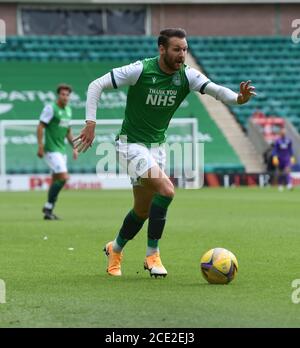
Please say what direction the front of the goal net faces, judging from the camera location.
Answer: facing the viewer

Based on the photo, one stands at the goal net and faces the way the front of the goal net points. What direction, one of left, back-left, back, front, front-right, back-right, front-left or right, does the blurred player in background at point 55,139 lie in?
front

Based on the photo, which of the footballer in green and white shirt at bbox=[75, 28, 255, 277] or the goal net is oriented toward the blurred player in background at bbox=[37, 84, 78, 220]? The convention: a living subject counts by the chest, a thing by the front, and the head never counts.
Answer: the goal net

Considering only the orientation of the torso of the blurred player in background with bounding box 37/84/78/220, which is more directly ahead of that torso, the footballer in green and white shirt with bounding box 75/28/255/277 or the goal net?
the footballer in green and white shirt

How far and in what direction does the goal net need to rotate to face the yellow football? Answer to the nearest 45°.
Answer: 0° — it already faces it

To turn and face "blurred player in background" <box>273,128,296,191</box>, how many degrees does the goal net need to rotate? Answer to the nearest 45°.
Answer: approximately 90° to its left

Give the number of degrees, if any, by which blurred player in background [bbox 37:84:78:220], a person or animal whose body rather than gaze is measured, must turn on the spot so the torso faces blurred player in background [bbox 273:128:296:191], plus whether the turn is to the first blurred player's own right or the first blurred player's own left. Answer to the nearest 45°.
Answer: approximately 90° to the first blurred player's own left

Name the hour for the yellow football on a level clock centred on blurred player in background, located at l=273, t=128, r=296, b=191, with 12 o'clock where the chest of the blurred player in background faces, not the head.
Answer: The yellow football is roughly at 12 o'clock from the blurred player in background.

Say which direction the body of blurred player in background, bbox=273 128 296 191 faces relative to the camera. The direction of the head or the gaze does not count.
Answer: toward the camera

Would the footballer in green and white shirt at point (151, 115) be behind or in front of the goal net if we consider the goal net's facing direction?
in front

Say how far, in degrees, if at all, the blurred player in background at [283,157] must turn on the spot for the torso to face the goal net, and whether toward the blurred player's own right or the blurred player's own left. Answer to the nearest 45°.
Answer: approximately 90° to the blurred player's own right

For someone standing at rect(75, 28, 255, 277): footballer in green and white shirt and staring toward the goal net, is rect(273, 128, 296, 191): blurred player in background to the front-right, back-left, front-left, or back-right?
front-right

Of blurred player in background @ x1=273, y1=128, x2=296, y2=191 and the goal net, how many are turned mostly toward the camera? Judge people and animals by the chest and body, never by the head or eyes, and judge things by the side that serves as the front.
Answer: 2

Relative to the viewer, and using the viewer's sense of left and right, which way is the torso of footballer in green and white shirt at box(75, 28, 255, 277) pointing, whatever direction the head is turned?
facing the viewer and to the right of the viewer
